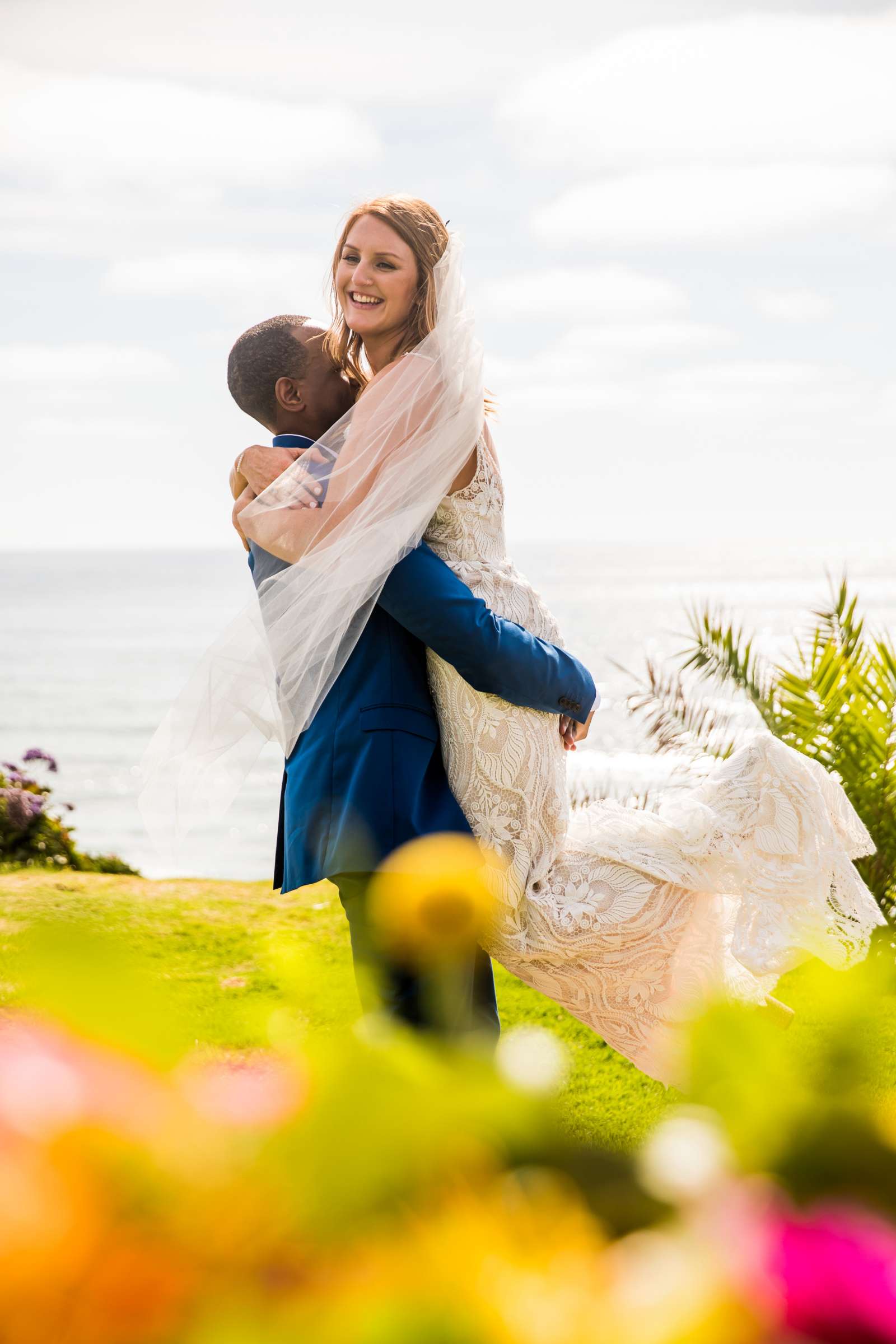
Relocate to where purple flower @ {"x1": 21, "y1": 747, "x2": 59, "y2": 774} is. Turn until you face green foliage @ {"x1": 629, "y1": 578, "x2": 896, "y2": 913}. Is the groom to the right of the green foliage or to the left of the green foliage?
right

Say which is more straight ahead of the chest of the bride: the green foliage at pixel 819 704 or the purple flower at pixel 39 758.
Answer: the purple flower

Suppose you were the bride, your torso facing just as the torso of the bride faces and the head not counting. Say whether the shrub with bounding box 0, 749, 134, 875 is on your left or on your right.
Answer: on your right

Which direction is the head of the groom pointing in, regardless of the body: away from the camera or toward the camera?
away from the camera

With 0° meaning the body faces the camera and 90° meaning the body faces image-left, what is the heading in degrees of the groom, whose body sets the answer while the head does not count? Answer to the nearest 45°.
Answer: approximately 270°

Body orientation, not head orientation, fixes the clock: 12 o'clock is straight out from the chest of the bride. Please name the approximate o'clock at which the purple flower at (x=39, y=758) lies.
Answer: The purple flower is roughly at 2 o'clock from the bride.

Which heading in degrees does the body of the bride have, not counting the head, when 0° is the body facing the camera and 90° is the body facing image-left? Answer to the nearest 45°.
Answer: approximately 90°

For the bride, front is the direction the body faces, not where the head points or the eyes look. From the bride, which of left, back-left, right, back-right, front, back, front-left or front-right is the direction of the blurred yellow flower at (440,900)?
left

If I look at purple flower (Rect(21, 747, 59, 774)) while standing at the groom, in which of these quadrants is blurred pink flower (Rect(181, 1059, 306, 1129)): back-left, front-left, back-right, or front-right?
back-left
